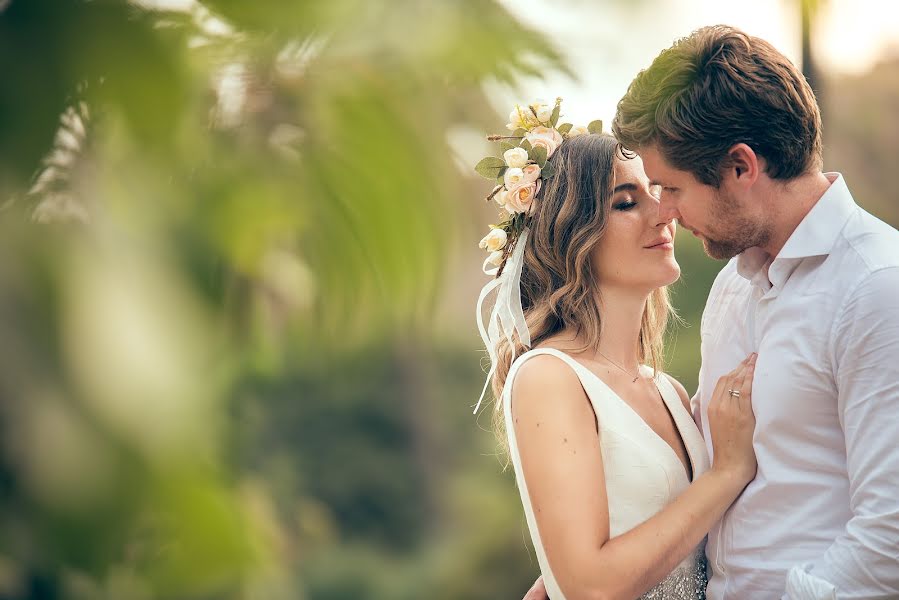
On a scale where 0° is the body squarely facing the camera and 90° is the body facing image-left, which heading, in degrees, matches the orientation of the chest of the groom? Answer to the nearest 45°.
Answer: approximately 45°

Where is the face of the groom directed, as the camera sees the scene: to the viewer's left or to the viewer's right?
to the viewer's left

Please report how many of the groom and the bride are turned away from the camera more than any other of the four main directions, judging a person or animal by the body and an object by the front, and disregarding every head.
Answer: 0

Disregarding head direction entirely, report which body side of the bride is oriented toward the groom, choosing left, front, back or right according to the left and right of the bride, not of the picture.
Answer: front

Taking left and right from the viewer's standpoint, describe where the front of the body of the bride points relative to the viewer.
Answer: facing the viewer and to the right of the viewer
